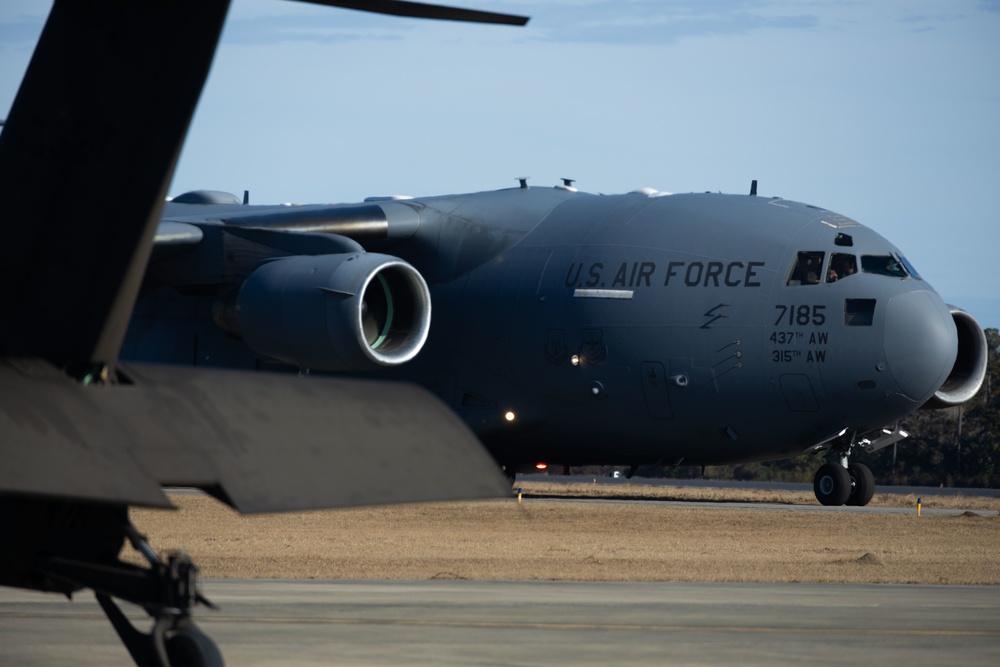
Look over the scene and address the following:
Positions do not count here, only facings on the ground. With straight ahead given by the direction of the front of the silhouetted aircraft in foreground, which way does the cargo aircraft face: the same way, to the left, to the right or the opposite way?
the opposite way

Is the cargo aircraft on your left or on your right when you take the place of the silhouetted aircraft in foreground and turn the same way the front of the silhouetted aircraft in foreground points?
on your right

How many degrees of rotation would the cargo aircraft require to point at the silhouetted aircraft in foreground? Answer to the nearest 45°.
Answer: approximately 45° to its right

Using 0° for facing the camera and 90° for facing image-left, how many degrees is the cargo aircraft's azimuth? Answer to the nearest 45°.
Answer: approximately 315°

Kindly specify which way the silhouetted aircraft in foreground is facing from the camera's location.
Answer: facing away from the viewer and to the left of the viewer
